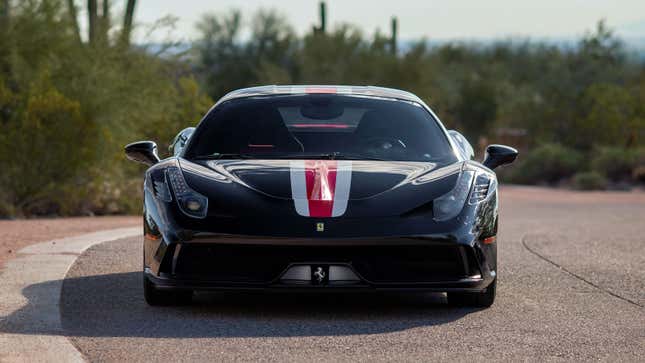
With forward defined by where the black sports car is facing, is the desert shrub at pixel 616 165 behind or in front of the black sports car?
behind

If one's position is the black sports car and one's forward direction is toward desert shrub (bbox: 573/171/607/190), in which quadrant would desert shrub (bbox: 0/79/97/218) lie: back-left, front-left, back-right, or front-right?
front-left

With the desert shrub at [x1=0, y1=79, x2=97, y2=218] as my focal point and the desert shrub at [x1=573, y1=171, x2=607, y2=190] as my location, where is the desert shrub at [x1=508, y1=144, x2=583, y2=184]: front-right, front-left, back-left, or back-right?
back-right

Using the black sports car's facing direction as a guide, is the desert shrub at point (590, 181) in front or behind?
behind

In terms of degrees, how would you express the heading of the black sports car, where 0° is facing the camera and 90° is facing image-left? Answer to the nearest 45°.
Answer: approximately 0°

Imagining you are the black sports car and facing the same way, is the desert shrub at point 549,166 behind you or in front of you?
behind
